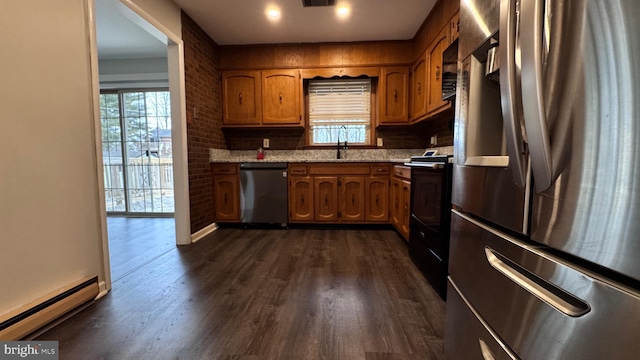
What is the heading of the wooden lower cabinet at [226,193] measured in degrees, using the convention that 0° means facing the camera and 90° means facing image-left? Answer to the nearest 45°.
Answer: approximately 0°

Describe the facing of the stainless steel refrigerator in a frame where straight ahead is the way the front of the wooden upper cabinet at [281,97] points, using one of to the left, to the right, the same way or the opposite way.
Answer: to the right

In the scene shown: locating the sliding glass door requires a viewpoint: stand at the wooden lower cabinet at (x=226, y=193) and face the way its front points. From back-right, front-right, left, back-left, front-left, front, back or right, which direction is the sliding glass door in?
back-right

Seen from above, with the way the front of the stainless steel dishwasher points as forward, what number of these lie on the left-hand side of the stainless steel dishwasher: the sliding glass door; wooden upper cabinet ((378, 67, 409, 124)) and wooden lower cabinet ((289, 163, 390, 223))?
2

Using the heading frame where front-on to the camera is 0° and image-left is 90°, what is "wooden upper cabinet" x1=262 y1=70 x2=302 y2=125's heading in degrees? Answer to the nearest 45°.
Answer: approximately 0°

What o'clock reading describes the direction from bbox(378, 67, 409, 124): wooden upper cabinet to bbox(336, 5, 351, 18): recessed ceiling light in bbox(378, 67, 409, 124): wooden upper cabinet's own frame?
The recessed ceiling light is roughly at 1 o'clock from the wooden upper cabinet.

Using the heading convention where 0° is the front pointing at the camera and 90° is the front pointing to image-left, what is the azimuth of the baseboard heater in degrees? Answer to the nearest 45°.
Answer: approximately 315°

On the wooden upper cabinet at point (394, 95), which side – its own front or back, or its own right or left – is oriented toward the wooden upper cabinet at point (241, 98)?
right

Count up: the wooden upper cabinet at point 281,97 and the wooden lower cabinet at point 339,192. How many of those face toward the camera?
2

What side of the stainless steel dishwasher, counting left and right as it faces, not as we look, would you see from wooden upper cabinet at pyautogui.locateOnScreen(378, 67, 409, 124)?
left

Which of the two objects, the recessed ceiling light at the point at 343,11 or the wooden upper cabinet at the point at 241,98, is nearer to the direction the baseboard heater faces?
the recessed ceiling light
